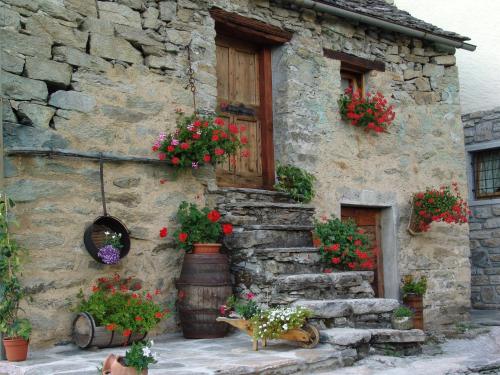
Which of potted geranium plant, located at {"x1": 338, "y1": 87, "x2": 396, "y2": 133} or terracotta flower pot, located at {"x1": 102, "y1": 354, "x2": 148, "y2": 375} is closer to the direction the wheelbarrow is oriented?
the potted geranium plant

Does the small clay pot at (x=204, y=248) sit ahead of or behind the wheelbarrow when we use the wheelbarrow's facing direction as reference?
behind

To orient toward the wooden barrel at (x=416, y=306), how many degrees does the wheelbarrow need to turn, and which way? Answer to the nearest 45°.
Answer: approximately 45° to its left

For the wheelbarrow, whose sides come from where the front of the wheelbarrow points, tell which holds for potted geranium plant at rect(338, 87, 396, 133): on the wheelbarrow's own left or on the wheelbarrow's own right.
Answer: on the wheelbarrow's own left

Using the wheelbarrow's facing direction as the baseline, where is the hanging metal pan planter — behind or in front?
behind

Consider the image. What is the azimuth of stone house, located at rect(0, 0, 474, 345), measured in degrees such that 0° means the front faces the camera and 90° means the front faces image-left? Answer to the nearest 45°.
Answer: approximately 315°

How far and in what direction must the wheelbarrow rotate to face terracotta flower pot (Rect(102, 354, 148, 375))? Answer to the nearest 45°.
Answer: approximately 135° to its right

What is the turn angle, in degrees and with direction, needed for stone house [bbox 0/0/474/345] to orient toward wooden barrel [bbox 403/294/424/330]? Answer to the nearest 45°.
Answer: approximately 90° to its left

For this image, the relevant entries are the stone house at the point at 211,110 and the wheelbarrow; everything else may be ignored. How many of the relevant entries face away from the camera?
0

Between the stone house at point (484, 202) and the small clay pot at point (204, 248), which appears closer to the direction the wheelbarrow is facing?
the stone house

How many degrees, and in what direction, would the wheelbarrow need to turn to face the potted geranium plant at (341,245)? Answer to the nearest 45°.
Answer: approximately 90° to its left

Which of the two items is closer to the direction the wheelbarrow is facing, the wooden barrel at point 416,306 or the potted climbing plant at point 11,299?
the wooden barrel

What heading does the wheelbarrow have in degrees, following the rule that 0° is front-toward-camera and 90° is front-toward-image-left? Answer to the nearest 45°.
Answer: approximately 270°
